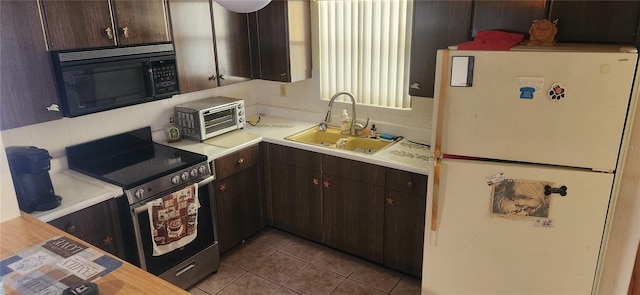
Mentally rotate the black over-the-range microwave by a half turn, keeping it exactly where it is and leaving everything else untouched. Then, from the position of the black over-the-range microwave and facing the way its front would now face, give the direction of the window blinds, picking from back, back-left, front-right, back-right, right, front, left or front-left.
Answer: back-right

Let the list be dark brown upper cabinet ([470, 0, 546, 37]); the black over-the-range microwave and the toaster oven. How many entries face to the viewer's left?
0

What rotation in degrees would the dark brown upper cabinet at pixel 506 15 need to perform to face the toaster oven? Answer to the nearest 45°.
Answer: approximately 90° to its right

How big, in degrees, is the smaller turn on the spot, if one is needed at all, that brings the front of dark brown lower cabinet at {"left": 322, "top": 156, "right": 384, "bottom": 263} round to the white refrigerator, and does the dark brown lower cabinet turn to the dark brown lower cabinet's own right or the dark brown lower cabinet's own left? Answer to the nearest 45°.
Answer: approximately 90° to the dark brown lower cabinet's own left

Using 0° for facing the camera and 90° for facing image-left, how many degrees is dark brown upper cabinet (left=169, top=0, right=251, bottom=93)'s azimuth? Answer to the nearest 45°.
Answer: approximately 315°

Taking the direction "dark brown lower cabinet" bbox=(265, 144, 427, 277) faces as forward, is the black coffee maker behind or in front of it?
in front

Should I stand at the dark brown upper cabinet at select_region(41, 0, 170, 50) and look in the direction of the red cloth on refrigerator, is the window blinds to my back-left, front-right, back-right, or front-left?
front-left

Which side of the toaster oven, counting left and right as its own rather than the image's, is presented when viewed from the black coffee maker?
right

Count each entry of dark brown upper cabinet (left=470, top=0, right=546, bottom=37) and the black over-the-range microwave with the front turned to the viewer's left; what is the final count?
0

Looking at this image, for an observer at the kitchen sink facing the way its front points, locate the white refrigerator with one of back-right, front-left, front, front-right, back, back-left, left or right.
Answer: left

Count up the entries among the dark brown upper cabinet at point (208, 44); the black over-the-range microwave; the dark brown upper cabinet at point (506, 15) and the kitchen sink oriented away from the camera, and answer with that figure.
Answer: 0

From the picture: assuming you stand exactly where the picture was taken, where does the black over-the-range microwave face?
facing the viewer and to the right of the viewer
